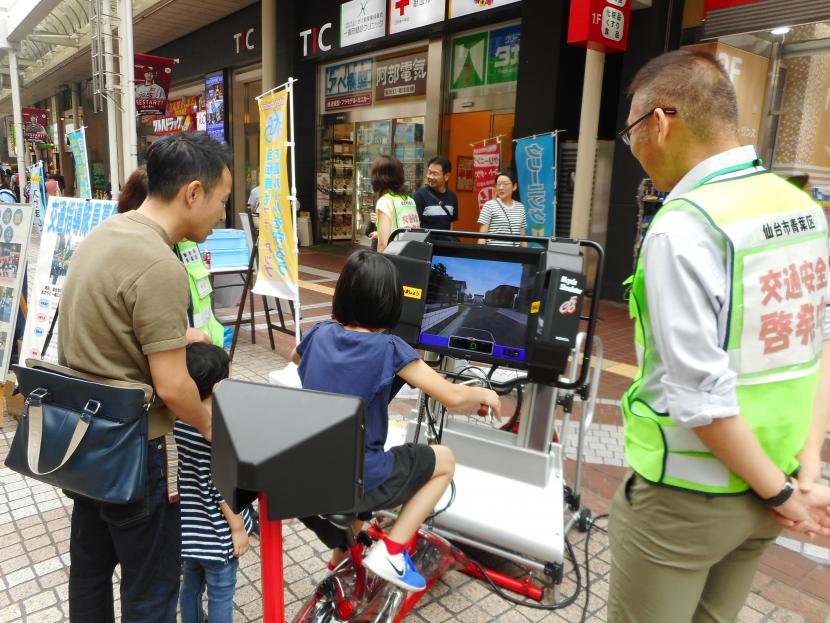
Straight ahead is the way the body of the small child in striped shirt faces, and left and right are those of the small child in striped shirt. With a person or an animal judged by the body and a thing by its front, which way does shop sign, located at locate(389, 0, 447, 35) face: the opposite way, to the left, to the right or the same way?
the opposite way

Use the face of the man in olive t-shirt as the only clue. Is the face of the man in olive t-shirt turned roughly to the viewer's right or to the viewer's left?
to the viewer's right

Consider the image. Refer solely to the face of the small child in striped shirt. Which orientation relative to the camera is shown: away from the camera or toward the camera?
away from the camera

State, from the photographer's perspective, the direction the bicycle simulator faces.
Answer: facing away from the viewer and to the right of the viewer

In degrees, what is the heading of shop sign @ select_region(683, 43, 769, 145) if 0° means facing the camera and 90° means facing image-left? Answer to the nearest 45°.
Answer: approximately 45°

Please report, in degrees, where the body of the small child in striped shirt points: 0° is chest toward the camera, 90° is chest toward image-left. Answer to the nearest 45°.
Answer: approximately 225°

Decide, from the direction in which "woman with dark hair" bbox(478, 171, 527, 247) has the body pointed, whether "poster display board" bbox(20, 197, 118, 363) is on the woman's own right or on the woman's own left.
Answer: on the woman's own right

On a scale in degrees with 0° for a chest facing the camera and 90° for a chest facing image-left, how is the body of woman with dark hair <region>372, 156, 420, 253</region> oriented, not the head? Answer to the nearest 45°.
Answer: approximately 135°
